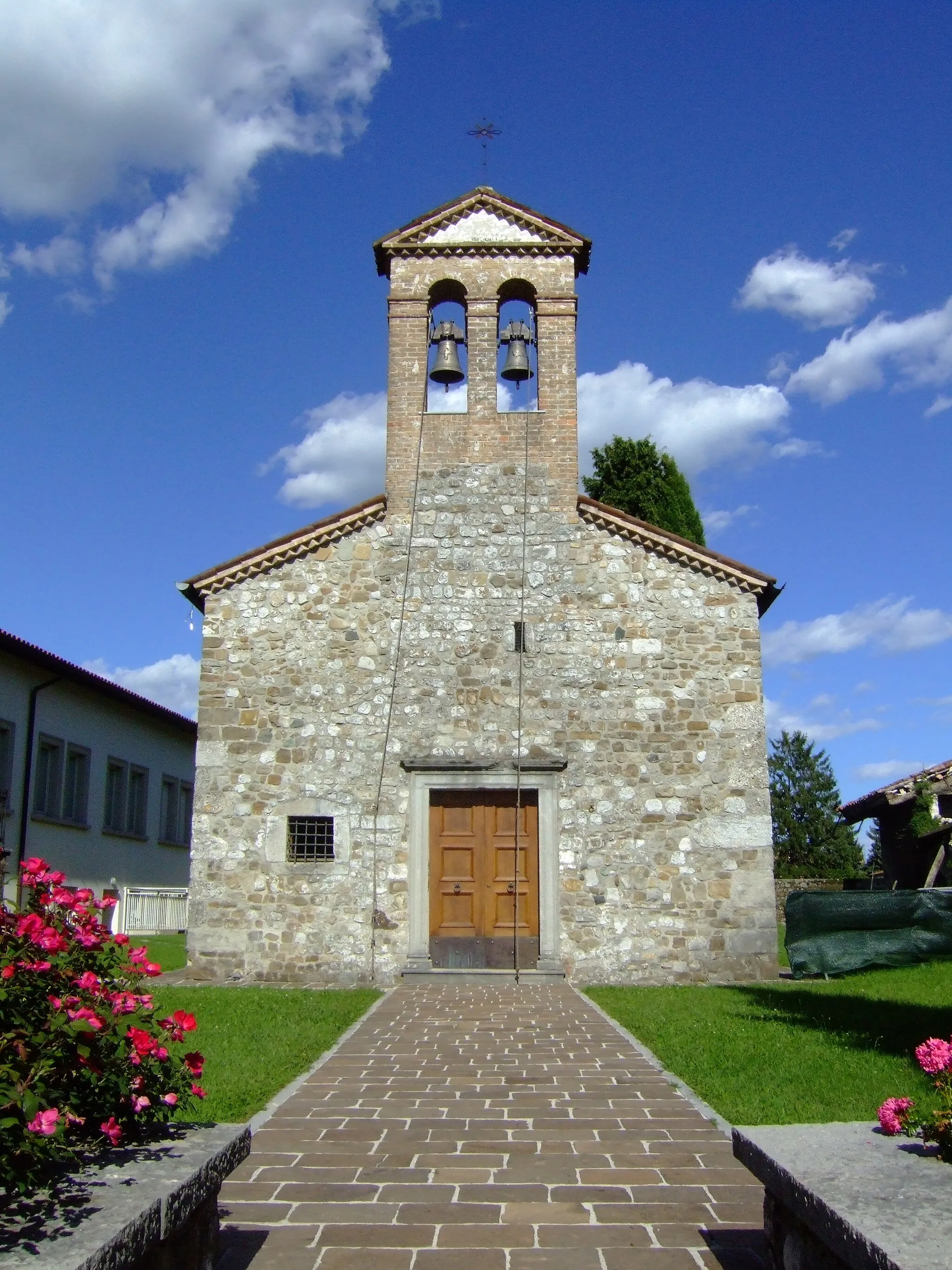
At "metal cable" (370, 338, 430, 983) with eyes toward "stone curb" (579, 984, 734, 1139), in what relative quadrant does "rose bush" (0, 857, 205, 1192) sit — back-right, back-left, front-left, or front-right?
front-right

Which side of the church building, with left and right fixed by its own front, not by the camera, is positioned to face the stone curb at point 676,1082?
front

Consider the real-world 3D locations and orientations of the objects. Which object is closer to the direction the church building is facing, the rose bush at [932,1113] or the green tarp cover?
the rose bush

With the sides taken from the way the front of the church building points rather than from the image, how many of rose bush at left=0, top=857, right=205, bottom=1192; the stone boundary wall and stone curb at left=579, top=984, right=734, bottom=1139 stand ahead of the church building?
2

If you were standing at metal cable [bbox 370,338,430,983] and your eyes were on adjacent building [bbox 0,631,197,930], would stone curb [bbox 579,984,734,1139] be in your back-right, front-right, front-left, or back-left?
back-left

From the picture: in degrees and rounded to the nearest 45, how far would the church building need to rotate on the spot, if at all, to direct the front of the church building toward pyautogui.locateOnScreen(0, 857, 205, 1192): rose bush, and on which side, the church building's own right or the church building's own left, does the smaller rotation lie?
0° — it already faces it

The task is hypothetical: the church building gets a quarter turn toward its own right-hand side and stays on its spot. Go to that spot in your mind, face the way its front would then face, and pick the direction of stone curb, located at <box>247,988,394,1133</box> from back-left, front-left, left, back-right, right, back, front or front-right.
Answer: left

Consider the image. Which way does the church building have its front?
toward the camera

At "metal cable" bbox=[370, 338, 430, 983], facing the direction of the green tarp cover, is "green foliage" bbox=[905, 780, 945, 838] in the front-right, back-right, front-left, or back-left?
front-left

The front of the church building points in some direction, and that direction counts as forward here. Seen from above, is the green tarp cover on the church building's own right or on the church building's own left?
on the church building's own left

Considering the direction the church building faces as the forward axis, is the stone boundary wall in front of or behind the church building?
behind

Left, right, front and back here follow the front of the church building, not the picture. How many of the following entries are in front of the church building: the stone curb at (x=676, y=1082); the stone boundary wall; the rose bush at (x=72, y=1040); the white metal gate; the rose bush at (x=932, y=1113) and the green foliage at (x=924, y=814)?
3

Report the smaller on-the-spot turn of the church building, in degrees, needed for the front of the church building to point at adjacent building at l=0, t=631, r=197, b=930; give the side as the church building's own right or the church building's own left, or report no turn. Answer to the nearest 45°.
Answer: approximately 135° to the church building's own right

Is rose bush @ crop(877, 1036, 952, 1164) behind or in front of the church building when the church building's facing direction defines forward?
in front

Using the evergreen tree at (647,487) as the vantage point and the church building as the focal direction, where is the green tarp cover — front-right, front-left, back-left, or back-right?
front-left
